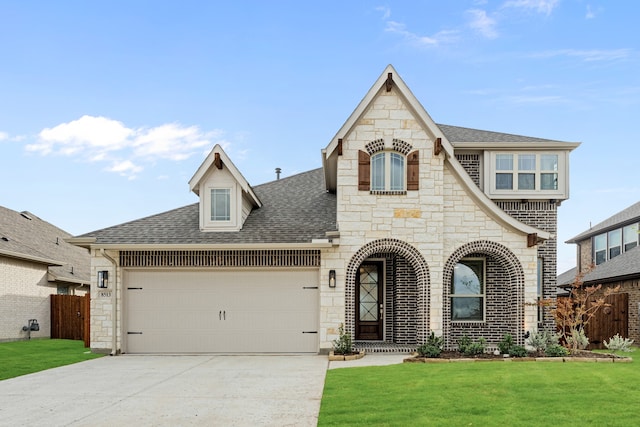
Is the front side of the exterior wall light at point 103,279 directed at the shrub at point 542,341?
no

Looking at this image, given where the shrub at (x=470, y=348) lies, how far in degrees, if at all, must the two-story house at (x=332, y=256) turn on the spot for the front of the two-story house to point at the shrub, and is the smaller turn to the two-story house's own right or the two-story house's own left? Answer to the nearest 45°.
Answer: approximately 45° to the two-story house's own left

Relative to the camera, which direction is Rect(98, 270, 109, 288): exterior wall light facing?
toward the camera

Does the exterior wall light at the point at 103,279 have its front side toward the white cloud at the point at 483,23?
no

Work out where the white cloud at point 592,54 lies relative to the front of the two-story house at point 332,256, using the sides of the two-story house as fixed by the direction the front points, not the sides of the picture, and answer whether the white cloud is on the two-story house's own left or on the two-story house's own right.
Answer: on the two-story house's own left

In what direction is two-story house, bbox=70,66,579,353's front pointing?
toward the camera
